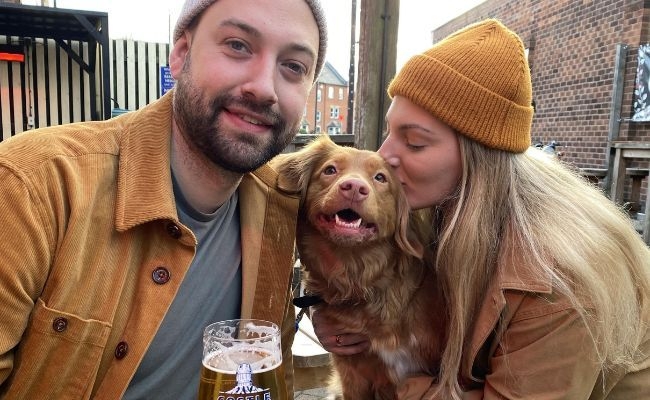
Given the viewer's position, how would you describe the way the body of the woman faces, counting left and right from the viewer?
facing to the left of the viewer

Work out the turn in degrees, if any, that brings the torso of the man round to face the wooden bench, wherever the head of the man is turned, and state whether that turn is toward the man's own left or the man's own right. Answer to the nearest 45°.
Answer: approximately 90° to the man's own left
